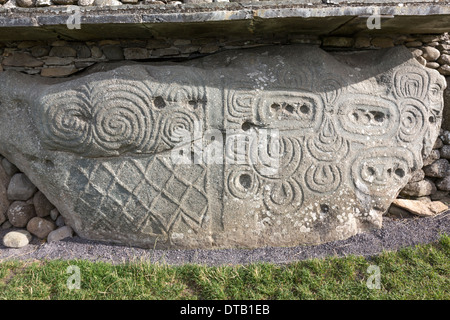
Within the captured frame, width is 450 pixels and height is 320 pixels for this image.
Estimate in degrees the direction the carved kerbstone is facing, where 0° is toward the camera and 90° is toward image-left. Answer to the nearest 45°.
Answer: approximately 0°

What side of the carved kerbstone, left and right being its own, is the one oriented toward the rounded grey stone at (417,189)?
left

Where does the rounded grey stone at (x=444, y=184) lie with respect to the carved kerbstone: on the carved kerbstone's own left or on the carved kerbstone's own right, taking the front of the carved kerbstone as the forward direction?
on the carved kerbstone's own left

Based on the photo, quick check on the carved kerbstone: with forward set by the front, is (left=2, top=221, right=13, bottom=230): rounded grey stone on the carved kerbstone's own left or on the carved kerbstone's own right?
on the carved kerbstone's own right

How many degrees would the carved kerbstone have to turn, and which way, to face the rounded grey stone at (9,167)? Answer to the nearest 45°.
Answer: approximately 90° to its right

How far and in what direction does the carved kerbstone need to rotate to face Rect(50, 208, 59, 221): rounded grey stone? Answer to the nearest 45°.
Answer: approximately 90° to its right

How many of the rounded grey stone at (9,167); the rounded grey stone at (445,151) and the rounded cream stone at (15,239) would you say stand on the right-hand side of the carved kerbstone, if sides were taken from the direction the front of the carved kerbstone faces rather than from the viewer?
2

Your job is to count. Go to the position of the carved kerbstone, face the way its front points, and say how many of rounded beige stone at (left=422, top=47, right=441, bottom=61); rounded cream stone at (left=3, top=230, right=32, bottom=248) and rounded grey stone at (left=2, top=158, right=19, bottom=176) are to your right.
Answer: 2

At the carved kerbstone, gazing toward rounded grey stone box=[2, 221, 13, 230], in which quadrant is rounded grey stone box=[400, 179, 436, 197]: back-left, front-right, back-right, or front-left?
back-right
